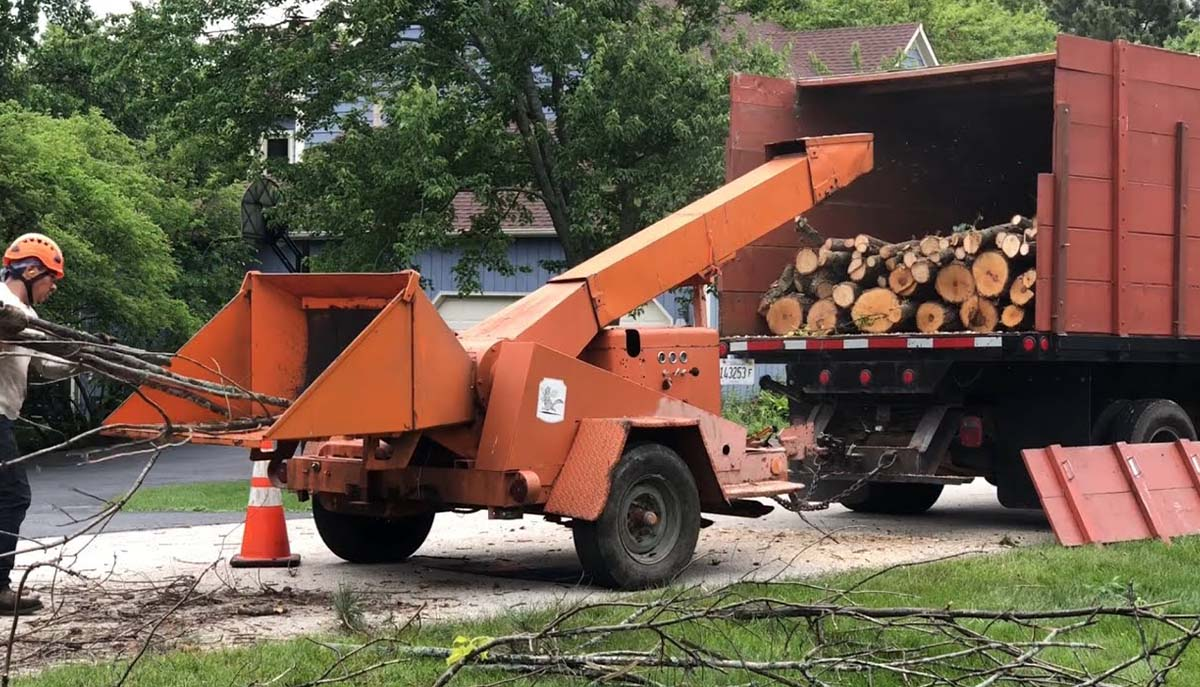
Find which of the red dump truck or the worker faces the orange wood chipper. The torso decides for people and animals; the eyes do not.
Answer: the worker

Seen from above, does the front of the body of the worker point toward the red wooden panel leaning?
yes

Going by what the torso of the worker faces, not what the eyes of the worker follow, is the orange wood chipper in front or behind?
in front

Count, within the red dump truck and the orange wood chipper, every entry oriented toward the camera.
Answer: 0

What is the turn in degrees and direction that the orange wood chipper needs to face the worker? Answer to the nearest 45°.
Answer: approximately 135° to its left

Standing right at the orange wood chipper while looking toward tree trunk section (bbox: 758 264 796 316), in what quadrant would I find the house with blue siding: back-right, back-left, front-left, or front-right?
front-left

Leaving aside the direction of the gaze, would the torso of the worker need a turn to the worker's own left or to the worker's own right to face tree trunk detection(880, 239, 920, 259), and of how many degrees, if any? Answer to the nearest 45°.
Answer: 0° — they already face it

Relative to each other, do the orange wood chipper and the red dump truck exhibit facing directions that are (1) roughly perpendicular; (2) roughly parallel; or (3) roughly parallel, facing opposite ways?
roughly parallel

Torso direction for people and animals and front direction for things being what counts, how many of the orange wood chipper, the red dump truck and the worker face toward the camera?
0

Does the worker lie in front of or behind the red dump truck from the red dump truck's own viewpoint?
behind

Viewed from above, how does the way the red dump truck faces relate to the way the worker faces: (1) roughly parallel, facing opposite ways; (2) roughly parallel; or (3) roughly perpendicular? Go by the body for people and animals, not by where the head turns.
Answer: roughly parallel

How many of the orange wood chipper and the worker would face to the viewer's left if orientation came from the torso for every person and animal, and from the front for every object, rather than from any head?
0

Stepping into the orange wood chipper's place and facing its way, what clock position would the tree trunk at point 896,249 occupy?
The tree trunk is roughly at 12 o'clock from the orange wood chipper.

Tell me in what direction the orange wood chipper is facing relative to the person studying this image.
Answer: facing away from the viewer and to the right of the viewer

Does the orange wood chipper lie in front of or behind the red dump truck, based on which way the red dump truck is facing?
behind

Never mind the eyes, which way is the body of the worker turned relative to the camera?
to the viewer's right

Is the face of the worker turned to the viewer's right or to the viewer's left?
to the viewer's right
